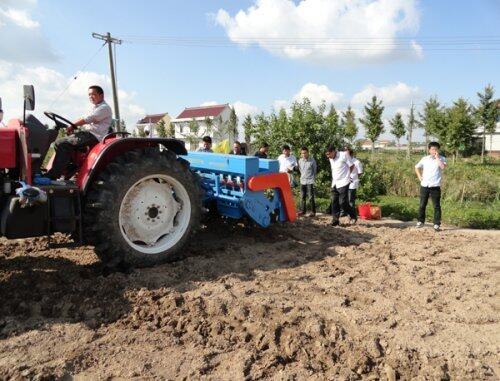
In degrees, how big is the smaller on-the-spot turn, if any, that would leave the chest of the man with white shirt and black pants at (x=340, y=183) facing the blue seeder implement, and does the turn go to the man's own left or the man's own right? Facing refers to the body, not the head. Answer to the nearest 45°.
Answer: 0° — they already face it

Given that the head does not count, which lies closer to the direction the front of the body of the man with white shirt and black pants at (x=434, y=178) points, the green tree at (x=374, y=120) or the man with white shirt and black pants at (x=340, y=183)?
the man with white shirt and black pants

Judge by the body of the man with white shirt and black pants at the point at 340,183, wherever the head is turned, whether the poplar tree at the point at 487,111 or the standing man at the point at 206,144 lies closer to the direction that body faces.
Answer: the standing man

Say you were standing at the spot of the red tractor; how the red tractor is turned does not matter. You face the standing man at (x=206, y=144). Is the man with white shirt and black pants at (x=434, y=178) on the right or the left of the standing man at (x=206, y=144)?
right

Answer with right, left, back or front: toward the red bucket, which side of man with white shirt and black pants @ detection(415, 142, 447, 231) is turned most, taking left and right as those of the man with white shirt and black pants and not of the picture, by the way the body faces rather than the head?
right

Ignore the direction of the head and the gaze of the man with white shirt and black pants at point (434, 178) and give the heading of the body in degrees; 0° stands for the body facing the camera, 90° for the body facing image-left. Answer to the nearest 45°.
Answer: approximately 0°

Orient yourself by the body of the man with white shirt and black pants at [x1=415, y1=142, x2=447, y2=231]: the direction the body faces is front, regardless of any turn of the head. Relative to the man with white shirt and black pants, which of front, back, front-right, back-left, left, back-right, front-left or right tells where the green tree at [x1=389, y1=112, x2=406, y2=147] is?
back

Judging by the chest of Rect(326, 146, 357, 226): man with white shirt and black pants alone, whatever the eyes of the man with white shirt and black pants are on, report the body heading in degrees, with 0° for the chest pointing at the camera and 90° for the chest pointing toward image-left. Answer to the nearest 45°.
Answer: approximately 45°

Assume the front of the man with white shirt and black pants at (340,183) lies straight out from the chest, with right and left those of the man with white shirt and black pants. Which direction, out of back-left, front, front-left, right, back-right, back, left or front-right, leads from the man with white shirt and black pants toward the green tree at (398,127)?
back-right

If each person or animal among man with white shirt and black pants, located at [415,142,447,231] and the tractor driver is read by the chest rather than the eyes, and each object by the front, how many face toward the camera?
1

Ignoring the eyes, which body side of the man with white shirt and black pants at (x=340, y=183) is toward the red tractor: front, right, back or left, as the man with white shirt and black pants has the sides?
front

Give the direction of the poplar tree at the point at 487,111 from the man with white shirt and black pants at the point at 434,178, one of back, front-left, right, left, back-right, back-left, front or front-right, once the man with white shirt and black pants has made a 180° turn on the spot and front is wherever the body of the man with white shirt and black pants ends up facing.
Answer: front

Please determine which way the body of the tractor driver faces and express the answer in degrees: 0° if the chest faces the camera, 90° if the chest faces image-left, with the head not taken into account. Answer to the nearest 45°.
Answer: approximately 90°

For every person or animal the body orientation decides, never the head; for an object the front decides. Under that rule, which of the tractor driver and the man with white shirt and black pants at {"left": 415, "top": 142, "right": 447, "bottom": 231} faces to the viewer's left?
the tractor driver
